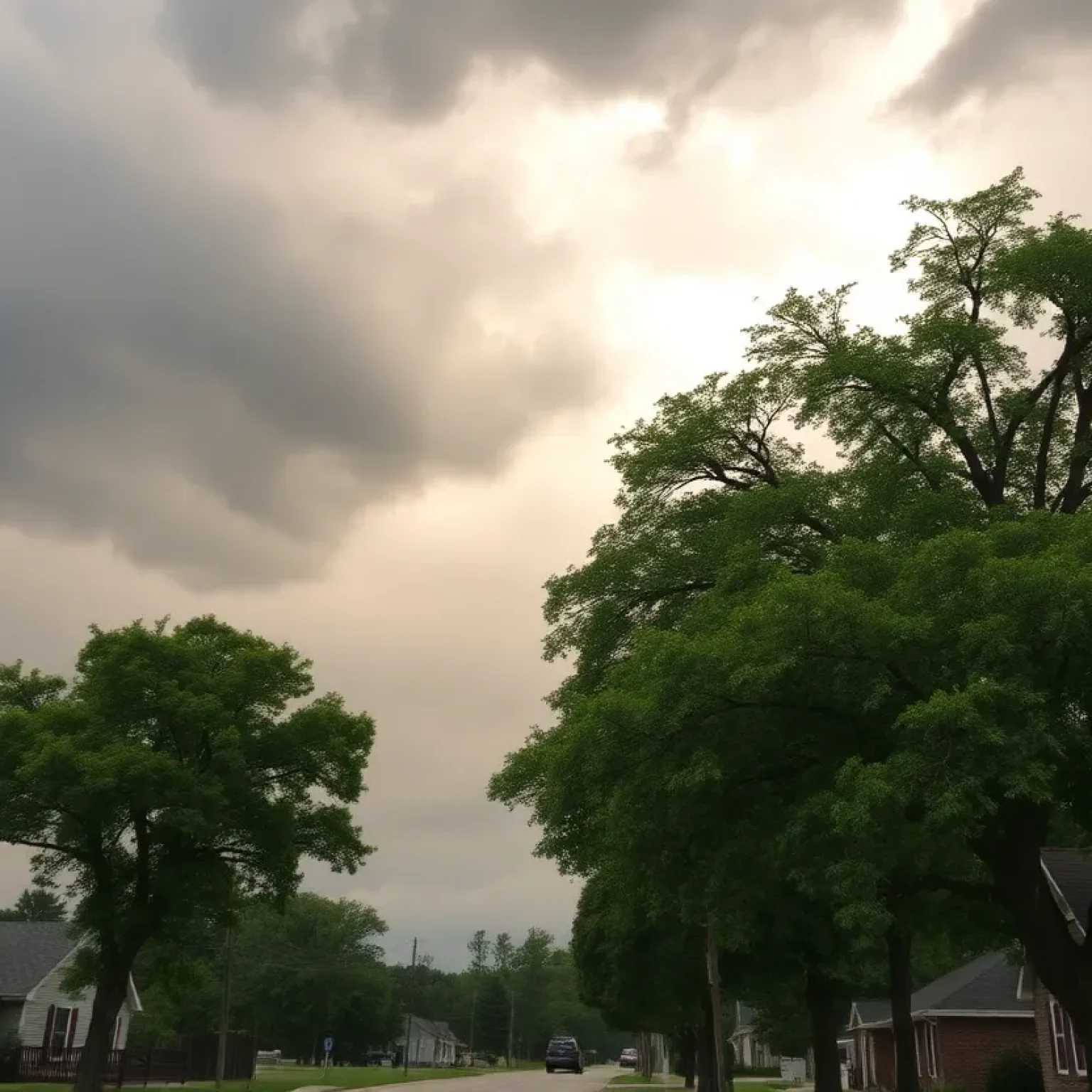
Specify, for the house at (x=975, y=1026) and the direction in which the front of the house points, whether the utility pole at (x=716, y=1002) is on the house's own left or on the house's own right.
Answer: on the house's own left

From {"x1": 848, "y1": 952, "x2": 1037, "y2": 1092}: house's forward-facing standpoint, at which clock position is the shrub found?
The shrub is roughly at 9 o'clock from the house.

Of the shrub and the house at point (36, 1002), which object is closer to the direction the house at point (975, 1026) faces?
the house

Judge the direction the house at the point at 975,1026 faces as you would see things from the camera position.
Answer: facing to the left of the viewer

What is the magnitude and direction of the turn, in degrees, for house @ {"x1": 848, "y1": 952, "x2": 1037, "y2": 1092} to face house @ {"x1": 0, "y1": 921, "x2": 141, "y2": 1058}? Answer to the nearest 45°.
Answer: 0° — it already faces it
